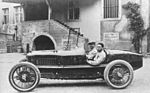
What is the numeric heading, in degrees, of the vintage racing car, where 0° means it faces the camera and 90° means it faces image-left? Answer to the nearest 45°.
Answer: approximately 90°
